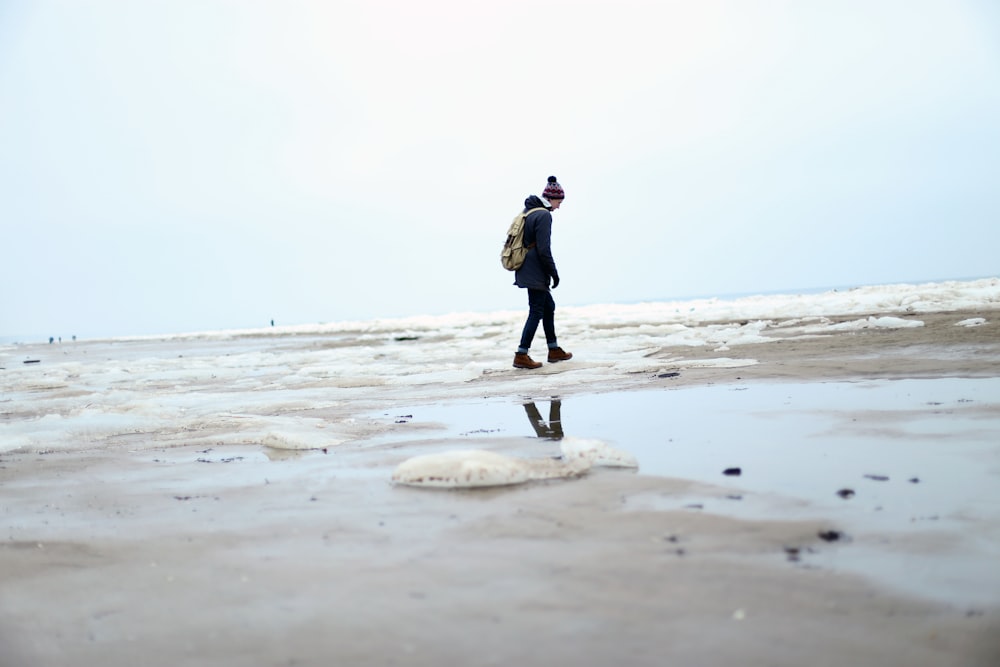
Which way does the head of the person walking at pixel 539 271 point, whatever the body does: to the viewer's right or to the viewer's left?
to the viewer's right

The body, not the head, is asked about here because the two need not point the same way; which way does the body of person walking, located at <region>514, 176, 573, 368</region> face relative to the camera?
to the viewer's right
